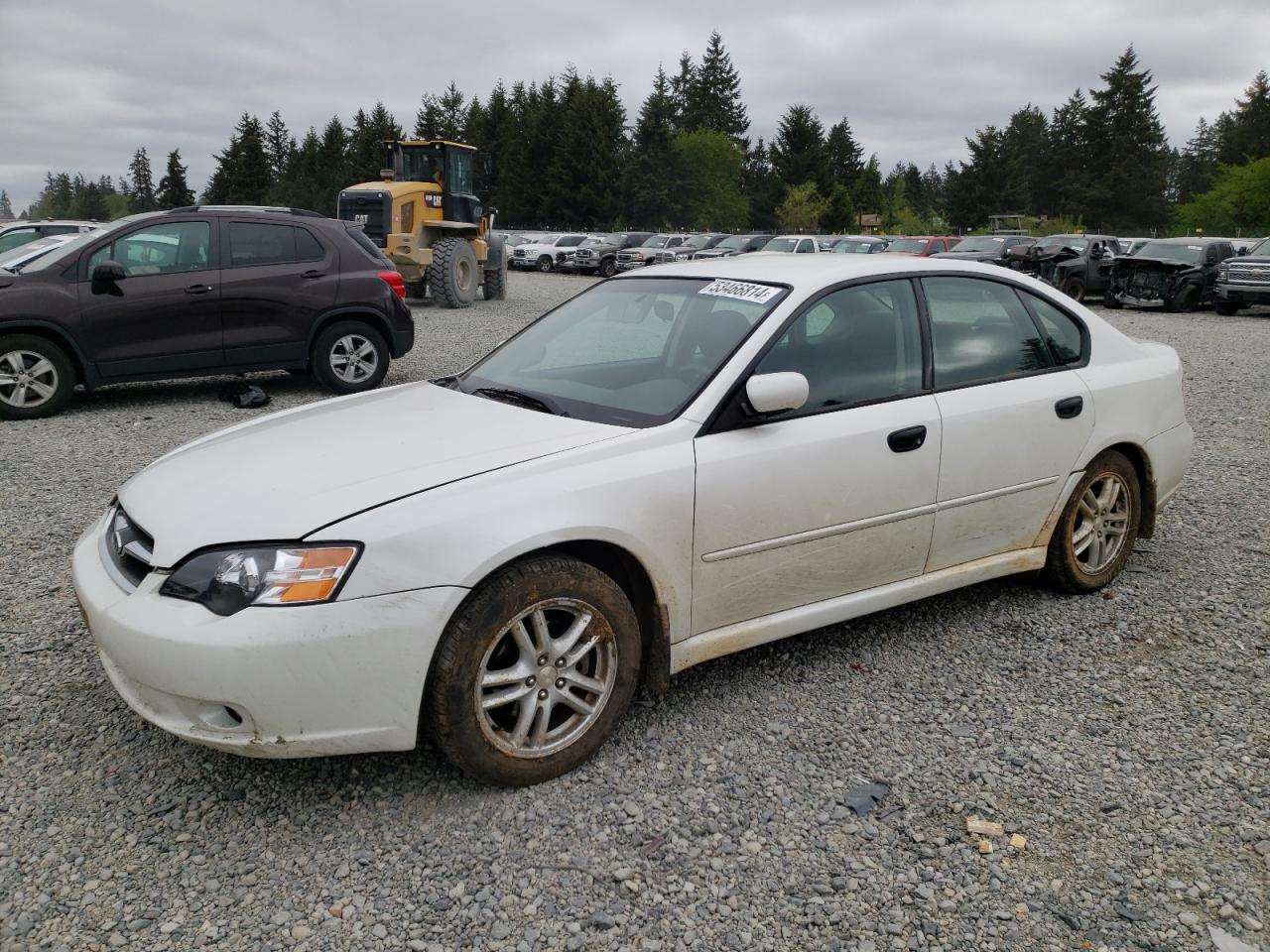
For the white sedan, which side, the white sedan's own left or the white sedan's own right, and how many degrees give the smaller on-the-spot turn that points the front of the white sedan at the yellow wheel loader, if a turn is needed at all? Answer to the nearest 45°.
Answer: approximately 135° to the white sedan's own right

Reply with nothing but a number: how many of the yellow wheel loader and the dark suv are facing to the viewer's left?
1

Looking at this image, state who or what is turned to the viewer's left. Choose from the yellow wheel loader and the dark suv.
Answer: the dark suv

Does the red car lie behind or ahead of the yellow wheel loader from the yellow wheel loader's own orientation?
ahead

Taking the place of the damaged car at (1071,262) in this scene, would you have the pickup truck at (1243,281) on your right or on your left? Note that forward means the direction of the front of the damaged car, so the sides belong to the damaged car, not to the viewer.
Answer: on your left

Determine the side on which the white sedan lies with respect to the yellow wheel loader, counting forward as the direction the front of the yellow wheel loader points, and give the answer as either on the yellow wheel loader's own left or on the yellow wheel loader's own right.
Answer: on the yellow wheel loader's own right

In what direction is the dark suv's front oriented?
to the viewer's left

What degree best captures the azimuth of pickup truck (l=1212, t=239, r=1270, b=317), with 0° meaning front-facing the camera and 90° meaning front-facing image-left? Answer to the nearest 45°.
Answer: approximately 45°

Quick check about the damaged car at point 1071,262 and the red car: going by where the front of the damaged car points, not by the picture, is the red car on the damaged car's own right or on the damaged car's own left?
on the damaged car's own right

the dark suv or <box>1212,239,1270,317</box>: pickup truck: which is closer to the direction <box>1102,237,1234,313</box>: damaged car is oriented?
the dark suv

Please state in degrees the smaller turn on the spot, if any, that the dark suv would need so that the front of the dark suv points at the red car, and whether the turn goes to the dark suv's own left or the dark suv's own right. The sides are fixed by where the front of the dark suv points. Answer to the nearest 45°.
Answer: approximately 135° to the dark suv's own right
